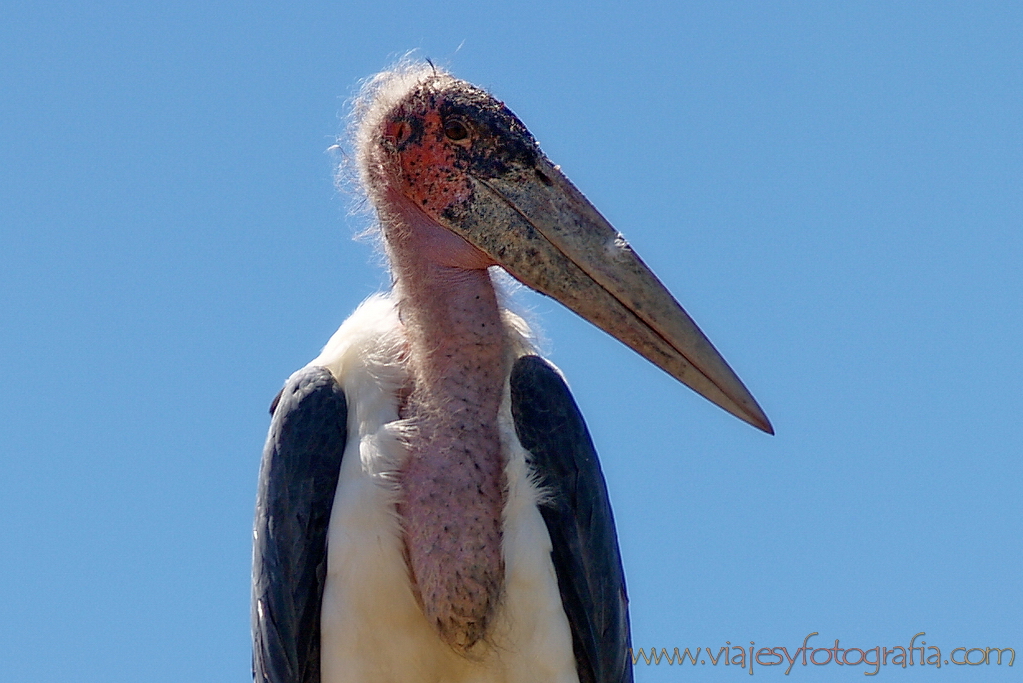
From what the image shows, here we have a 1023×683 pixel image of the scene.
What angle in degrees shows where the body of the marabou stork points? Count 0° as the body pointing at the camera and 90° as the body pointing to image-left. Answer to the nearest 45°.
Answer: approximately 0°
